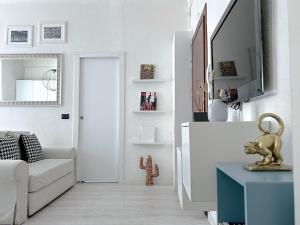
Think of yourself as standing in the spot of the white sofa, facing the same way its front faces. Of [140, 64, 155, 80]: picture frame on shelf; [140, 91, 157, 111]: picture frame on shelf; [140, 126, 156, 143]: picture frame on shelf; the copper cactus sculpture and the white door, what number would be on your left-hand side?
5

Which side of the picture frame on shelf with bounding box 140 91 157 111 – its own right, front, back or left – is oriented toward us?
front

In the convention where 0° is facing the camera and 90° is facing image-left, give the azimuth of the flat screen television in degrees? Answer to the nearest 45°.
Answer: approximately 45°

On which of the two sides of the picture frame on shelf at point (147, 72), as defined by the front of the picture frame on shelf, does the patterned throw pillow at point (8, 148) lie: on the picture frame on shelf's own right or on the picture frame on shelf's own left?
on the picture frame on shelf's own right

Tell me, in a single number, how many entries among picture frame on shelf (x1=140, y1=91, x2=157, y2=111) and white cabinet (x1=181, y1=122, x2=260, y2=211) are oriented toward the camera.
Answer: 1

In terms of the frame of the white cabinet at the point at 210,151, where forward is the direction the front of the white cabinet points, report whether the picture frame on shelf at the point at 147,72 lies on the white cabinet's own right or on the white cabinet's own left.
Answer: on the white cabinet's own right

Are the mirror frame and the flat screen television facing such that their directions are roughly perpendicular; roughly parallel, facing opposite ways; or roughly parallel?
roughly perpendicular

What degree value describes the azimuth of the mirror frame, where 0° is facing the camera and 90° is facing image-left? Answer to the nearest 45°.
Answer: approximately 0°

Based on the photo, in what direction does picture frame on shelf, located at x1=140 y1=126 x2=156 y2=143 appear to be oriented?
toward the camera

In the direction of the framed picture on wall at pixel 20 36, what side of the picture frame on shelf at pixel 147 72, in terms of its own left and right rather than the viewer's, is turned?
right
